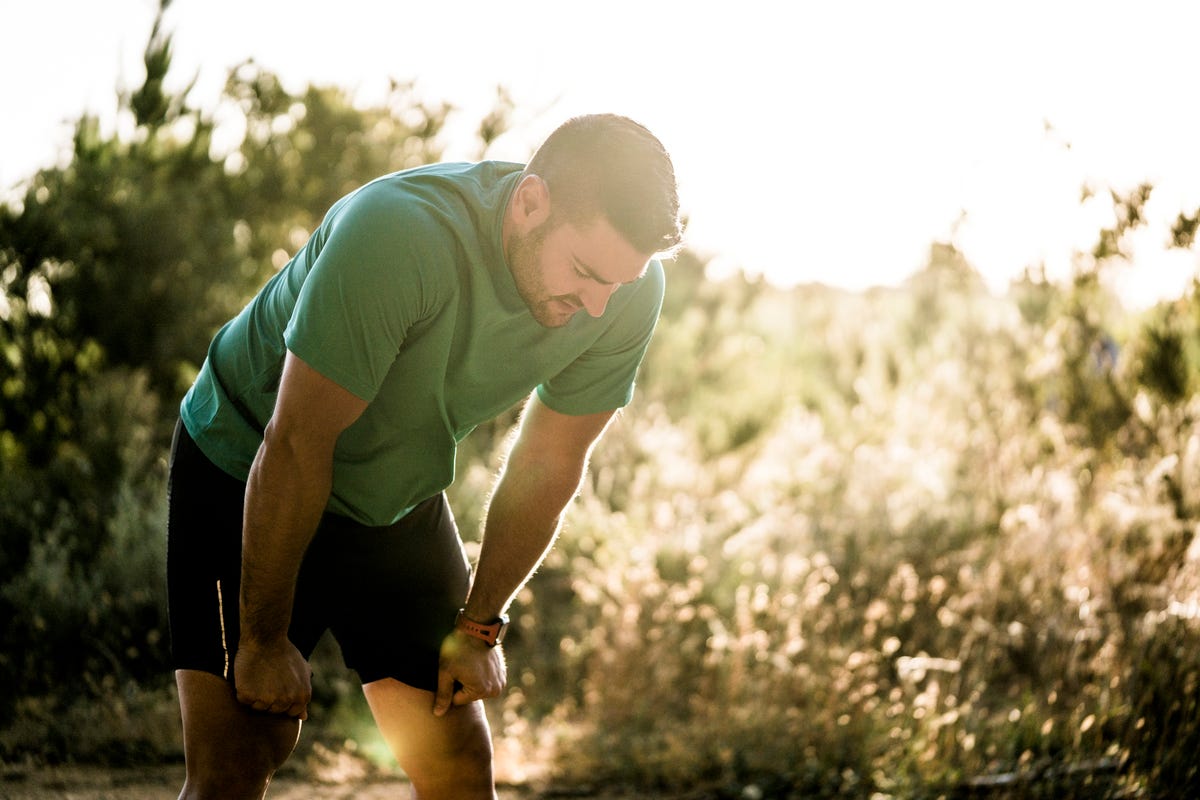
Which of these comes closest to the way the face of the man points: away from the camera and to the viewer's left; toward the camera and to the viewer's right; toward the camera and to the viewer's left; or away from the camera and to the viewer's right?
toward the camera and to the viewer's right

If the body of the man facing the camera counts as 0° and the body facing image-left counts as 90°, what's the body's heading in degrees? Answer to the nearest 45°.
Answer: approximately 315°
